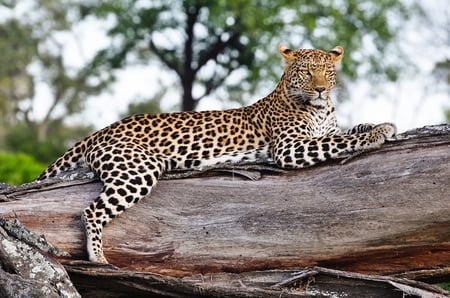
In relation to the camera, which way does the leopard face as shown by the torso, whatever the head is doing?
to the viewer's right
